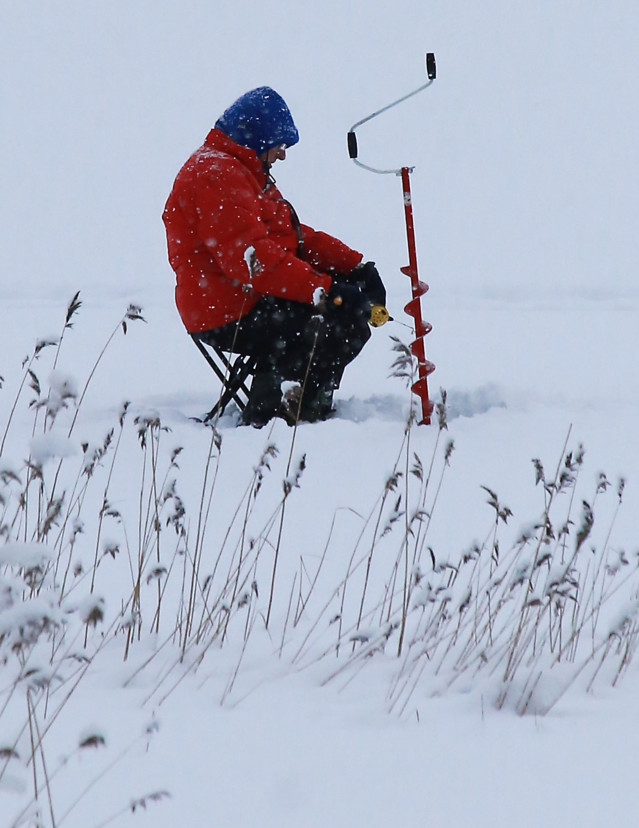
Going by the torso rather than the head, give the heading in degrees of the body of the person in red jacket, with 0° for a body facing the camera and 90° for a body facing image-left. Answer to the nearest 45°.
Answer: approximately 270°

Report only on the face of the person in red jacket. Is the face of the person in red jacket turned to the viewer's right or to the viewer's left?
to the viewer's right
